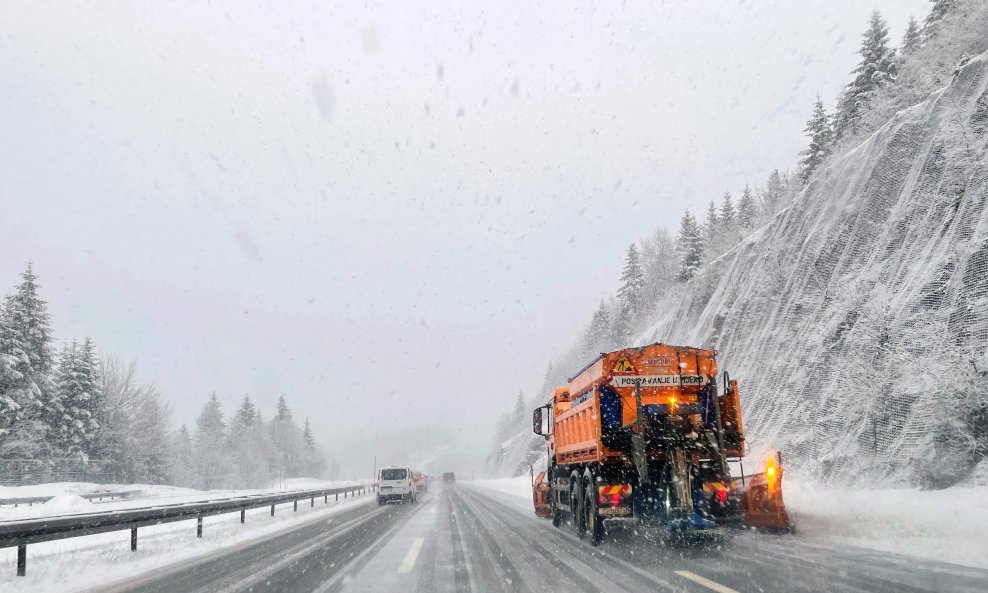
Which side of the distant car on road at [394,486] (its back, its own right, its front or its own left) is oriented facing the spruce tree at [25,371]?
left

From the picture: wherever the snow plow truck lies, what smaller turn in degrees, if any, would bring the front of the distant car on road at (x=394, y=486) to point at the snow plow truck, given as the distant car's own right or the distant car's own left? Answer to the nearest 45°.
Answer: approximately 180°

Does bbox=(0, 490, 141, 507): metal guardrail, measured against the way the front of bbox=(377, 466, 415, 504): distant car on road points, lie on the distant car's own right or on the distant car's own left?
on the distant car's own left

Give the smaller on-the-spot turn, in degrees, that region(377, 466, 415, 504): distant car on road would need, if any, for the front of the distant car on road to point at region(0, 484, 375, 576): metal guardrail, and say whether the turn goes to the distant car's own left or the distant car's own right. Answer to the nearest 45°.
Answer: approximately 180°

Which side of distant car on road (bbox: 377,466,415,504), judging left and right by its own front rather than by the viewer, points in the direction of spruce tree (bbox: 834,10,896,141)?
right

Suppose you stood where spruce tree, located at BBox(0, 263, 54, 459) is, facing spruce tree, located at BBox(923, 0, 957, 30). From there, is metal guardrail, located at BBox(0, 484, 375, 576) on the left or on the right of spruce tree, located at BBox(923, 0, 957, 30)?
right

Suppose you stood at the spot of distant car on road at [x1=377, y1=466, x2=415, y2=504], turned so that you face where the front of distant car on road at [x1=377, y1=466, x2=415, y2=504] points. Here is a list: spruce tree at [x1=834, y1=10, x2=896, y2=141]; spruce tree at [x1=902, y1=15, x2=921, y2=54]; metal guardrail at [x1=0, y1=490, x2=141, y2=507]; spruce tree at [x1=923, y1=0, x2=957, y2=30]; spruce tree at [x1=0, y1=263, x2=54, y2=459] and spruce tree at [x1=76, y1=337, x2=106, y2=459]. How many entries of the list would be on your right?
3

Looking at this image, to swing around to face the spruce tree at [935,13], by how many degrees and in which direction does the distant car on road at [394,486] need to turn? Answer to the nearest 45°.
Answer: approximately 90° to its right

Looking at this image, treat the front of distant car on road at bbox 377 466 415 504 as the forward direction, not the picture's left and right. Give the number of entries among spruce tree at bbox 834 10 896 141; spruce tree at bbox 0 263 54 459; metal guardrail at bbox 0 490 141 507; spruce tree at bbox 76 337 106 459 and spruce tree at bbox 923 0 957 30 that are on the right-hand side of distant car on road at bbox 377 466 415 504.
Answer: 2

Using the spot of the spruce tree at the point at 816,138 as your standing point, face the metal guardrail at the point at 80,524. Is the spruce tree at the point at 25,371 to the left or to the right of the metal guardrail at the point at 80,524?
right

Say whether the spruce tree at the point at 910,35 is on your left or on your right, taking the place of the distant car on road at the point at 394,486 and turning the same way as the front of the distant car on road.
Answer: on your right

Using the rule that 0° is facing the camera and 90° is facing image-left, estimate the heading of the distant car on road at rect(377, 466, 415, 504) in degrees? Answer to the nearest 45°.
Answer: approximately 180°
